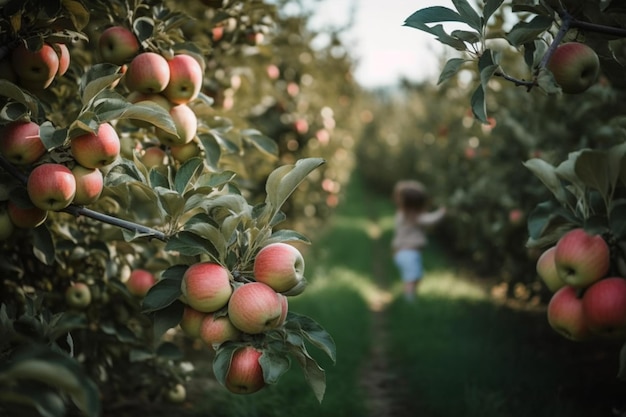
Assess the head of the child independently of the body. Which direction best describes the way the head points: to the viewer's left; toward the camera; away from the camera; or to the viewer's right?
away from the camera

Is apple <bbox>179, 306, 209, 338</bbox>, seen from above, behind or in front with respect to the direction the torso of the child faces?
behind

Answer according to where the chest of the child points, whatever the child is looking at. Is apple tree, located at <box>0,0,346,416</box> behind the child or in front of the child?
behind

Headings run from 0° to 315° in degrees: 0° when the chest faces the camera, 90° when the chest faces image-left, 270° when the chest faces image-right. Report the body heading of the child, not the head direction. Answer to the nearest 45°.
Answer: approximately 225°

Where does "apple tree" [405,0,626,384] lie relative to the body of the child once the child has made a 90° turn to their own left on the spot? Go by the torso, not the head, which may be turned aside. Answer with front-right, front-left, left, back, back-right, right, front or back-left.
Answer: back-left
